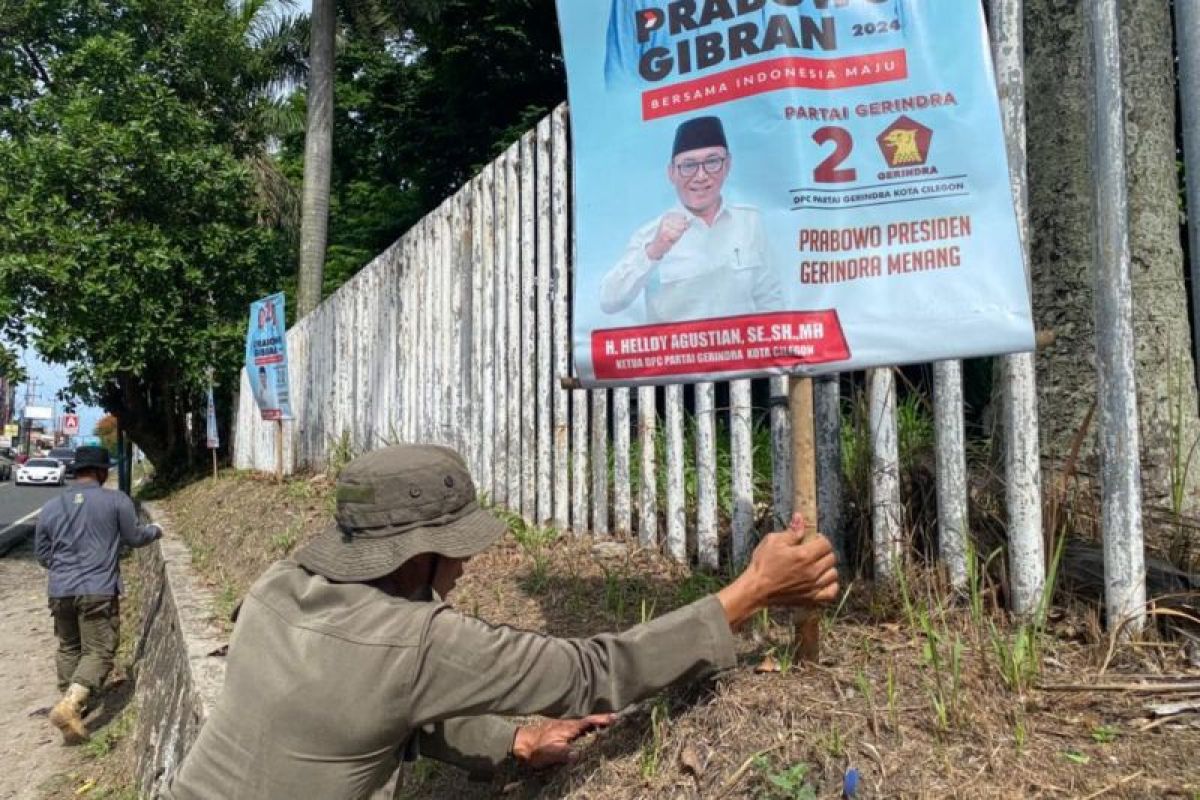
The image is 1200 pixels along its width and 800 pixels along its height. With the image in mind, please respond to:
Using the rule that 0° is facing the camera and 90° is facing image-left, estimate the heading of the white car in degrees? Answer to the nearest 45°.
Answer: approximately 0°

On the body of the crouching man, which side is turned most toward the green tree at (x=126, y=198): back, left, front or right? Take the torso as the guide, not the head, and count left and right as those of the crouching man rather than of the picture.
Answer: left

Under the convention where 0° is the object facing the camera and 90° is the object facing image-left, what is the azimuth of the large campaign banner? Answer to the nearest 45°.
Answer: approximately 0°

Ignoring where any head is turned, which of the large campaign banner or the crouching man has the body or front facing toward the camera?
the large campaign banner

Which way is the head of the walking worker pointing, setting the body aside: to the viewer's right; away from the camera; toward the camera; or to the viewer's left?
away from the camera

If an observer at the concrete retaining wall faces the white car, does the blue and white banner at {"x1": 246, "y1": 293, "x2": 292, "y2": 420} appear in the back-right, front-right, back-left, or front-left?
front-right

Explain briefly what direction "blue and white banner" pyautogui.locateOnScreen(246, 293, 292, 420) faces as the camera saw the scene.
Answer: facing the viewer

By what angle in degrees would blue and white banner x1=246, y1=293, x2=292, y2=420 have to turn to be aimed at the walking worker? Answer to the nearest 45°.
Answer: approximately 45° to its left

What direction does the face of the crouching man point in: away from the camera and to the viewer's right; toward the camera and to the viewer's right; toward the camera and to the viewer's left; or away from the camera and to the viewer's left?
away from the camera and to the viewer's right

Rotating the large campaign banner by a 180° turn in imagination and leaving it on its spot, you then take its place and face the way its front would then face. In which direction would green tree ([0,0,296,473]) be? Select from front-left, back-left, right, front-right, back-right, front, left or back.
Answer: front-left

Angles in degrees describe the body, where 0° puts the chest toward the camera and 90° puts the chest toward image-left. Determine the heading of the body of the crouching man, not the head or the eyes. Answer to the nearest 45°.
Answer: approximately 225°

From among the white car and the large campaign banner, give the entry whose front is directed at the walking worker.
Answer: the white car

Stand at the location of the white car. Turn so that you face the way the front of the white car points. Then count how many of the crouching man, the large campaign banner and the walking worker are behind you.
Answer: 0

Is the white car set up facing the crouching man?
yes
